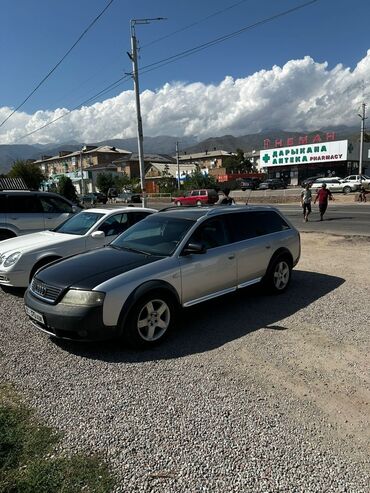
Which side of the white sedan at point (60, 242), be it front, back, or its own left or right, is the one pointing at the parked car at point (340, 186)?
back

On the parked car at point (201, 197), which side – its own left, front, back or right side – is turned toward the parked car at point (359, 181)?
back

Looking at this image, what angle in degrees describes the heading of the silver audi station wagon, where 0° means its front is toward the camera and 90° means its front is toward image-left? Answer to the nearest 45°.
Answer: approximately 45°

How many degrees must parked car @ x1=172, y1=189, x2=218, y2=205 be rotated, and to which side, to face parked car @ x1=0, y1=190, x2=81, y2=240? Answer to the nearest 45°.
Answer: approximately 90° to its left

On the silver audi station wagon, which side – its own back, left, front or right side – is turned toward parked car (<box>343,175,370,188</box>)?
back

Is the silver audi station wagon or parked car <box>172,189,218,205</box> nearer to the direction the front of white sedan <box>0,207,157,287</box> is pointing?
the silver audi station wagon

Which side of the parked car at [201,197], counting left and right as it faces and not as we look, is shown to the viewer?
left

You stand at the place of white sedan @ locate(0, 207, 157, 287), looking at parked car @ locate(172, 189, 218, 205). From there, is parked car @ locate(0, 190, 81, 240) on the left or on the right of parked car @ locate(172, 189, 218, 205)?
left

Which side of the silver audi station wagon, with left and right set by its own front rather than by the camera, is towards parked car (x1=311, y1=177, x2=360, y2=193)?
back

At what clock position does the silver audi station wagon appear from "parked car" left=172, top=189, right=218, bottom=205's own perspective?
The silver audi station wagon is roughly at 9 o'clock from the parked car.

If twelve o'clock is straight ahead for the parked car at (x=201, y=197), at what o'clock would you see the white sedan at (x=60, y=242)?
The white sedan is roughly at 9 o'clock from the parked car.

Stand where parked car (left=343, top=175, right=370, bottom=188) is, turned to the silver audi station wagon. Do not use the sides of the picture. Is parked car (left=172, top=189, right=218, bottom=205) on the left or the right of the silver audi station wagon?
right

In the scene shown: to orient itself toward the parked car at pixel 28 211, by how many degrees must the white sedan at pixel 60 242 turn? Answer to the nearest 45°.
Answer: approximately 135° to its right

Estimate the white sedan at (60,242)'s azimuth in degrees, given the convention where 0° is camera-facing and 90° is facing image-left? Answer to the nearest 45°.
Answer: approximately 45°
